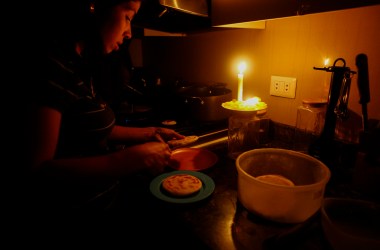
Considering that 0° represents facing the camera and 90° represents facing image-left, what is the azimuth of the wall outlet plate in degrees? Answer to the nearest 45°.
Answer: approximately 45°

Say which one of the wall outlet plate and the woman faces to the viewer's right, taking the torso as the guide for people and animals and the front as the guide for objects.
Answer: the woman

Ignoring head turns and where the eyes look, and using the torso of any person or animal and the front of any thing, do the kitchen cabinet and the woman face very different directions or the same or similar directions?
very different directions

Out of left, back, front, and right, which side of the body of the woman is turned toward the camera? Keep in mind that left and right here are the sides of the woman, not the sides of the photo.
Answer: right

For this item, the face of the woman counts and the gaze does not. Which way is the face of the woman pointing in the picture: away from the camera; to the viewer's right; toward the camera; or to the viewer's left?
to the viewer's right
